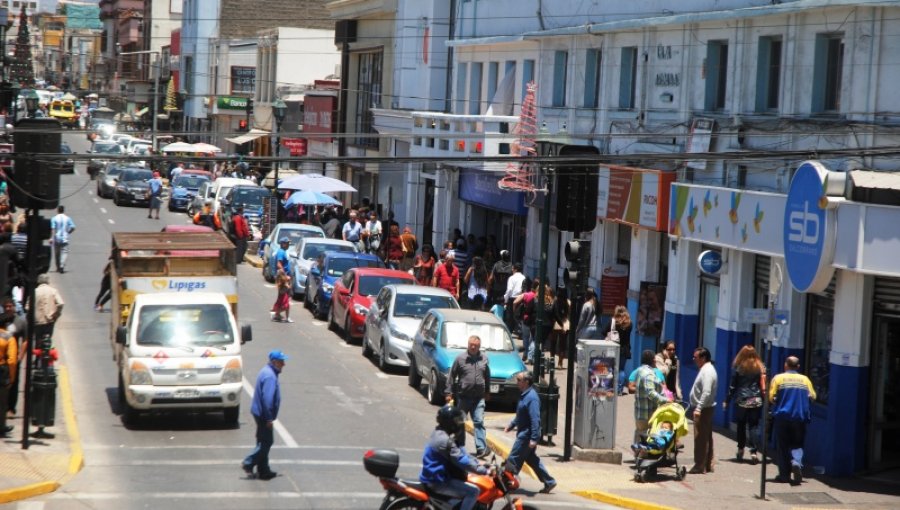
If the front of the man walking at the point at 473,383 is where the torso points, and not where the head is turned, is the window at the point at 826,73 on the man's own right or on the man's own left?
on the man's own left

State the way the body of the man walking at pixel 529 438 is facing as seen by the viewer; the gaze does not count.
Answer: to the viewer's left

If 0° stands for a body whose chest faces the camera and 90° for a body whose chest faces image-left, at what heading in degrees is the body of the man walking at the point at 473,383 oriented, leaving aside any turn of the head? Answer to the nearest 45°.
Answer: approximately 0°

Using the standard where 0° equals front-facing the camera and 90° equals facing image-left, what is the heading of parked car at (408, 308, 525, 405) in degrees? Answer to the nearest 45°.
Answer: approximately 315°

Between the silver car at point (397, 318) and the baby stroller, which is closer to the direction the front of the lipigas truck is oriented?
the baby stroller

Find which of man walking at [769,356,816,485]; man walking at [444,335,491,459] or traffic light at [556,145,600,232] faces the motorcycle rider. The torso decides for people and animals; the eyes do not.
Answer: man walking at [444,335,491,459]

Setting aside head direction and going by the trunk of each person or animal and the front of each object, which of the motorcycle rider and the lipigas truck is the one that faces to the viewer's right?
the motorcycle rider

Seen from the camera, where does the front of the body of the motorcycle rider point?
to the viewer's right

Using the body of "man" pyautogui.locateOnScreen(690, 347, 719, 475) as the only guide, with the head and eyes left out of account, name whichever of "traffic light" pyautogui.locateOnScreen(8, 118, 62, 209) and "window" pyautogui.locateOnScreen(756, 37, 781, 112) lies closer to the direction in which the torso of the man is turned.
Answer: the traffic light

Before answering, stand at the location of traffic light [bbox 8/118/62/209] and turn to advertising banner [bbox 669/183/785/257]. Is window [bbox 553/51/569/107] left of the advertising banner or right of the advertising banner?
left

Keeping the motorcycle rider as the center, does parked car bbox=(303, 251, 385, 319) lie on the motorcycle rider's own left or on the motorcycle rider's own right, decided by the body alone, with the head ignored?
on the motorcycle rider's own left

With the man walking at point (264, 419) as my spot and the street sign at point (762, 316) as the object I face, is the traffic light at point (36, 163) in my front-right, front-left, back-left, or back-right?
back-left
